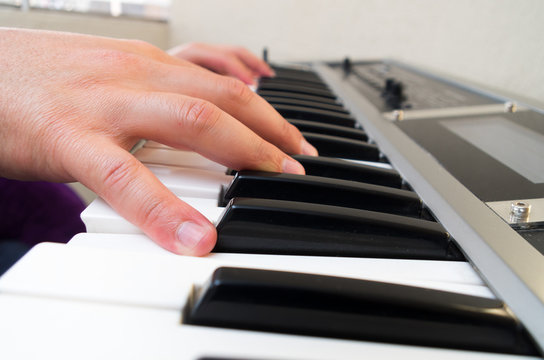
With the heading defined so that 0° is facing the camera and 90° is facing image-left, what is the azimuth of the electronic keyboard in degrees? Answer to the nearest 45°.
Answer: approximately 90°
